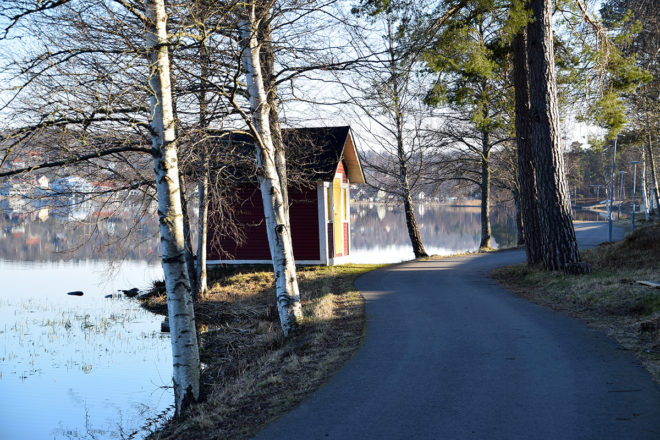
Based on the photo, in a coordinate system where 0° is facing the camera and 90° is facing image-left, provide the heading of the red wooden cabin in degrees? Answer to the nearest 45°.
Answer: approximately 270°

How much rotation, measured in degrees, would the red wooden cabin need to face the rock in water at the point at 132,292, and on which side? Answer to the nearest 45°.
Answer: approximately 180°

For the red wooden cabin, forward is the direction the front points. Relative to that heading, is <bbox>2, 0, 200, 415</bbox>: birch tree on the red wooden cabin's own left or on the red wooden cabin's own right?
on the red wooden cabin's own right

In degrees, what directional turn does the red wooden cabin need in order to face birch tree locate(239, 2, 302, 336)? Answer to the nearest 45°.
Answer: approximately 90° to its right
